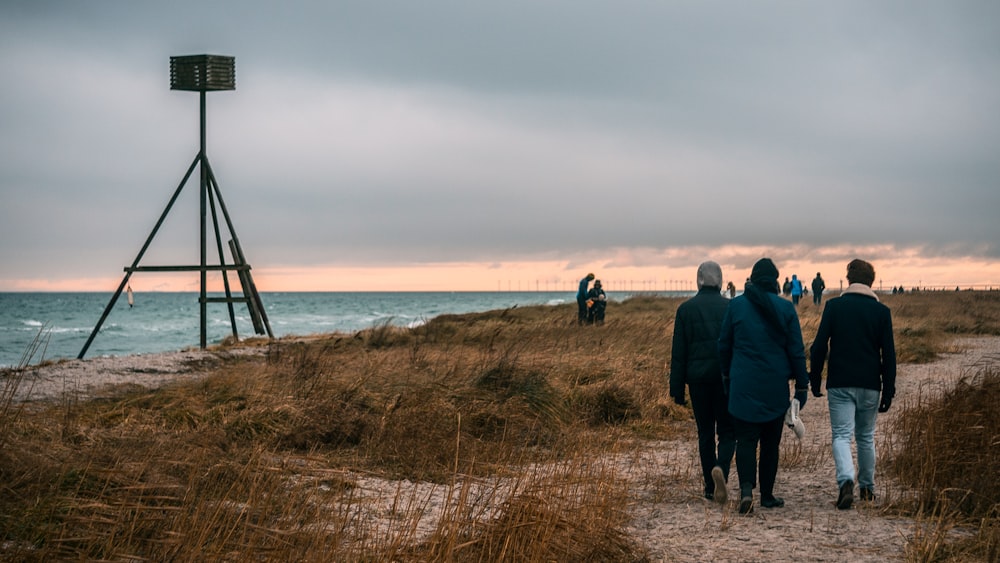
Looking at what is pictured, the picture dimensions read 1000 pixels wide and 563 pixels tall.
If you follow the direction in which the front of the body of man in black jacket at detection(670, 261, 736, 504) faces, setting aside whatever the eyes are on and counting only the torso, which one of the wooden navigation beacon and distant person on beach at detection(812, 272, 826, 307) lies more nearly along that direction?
the distant person on beach

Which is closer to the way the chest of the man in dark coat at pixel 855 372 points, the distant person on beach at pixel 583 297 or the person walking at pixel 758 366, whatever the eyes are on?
the distant person on beach

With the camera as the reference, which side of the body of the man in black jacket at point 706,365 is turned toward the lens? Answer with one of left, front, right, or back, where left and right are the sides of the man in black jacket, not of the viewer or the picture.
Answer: back

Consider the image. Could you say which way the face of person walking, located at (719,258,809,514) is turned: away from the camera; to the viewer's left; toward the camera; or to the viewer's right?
away from the camera

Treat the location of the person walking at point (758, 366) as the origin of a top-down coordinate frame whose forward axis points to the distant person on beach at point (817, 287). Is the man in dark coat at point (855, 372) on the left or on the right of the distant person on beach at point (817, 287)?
right

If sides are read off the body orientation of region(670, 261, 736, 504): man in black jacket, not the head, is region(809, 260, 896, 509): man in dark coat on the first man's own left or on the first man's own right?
on the first man's own right

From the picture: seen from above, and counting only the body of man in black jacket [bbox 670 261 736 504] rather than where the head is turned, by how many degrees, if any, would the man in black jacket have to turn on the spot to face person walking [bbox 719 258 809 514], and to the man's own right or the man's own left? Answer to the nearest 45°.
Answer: approximately 135° to the man's own right

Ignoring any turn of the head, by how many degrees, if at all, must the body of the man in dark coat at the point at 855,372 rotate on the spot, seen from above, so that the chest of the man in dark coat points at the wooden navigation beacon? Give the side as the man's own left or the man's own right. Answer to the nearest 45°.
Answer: approximately 45° to the man's own left

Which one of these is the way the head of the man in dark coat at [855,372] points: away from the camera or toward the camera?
away from the camera

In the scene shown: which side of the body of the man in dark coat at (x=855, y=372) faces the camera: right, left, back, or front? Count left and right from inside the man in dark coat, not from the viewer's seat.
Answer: back

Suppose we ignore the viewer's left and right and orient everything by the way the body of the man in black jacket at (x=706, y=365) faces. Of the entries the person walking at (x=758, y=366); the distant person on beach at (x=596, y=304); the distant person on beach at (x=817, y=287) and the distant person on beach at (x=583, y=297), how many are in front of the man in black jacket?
3

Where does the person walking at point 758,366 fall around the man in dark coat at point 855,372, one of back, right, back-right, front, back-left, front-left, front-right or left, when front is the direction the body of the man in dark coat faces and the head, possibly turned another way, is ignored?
back-left

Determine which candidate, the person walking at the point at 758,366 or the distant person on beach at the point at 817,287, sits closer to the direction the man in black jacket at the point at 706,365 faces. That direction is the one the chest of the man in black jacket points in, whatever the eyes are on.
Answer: the distant person on beach
